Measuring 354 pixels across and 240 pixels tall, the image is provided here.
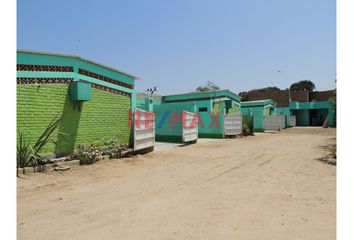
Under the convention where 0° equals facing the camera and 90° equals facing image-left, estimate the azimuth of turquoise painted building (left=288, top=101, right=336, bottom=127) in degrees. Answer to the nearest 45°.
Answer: approximately 0°

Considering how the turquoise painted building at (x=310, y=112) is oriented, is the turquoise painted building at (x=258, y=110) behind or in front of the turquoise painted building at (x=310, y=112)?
in front

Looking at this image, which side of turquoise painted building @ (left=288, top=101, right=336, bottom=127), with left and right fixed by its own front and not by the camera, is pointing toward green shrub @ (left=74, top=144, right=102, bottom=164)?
front

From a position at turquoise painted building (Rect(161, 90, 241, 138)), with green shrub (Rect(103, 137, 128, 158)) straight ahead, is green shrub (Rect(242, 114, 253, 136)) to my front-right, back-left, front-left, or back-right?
back-left

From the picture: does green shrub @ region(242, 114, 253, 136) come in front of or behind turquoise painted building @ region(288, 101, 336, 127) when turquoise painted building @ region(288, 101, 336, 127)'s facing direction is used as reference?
in front
